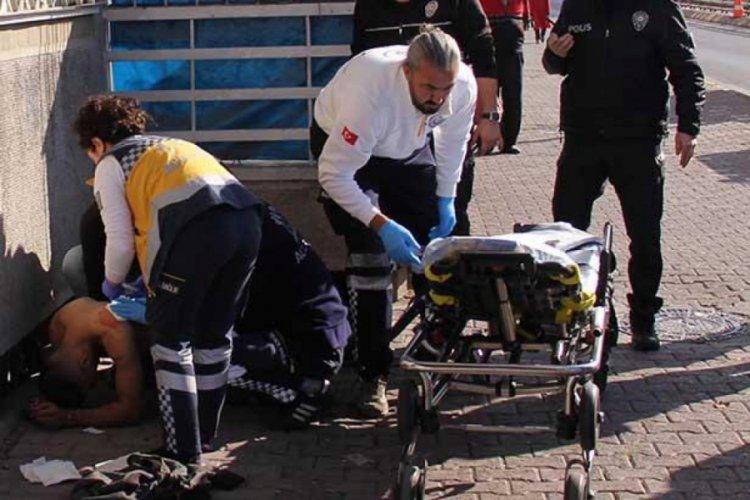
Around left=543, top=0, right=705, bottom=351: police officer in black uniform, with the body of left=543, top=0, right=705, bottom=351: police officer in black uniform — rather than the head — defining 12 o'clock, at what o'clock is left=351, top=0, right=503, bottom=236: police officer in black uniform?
left=351, top=0, right=503, bottom=236: police officer in black uniform is roughly at 3 o'clock from left=543, top=0, right=705, bottom=351: police officer in black uniform.

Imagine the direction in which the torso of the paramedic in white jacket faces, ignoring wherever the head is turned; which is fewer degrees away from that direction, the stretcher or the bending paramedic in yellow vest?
the stretcher

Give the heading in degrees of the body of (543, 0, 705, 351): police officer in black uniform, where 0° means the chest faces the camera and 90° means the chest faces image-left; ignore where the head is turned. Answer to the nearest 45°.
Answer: approximately 0°

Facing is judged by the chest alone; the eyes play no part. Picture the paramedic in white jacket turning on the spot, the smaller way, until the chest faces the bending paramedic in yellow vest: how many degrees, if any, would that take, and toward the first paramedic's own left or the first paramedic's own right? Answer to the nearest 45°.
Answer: approximately 90° to the first paramedic's own right

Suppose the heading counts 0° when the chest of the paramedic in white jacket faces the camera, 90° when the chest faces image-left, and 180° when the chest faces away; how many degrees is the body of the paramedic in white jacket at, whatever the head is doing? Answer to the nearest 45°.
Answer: approximately 315°

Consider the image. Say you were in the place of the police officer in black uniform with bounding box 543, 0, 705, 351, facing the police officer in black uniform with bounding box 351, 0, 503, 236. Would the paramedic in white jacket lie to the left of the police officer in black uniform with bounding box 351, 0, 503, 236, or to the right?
left
